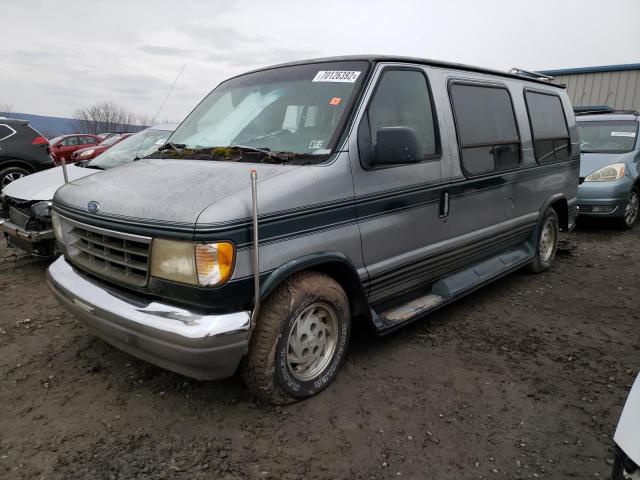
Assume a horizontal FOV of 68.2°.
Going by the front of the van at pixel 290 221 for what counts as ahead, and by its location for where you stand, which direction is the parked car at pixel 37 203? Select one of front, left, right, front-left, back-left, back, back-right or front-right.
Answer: right

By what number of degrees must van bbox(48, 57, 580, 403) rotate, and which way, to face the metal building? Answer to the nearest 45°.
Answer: approximately 180°

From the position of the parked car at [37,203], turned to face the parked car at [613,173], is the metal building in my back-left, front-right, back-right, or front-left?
front-left

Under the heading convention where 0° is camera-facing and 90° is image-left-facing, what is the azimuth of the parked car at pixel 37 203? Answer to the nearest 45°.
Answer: approximately 45°

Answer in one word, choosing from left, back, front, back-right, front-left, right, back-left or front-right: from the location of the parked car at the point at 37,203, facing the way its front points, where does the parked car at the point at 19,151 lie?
back-right

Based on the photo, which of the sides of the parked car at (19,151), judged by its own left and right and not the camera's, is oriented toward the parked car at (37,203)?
left

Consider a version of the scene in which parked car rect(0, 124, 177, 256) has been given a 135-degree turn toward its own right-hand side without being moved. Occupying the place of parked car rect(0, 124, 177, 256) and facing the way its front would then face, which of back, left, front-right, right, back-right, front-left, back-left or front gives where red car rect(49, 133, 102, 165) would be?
front

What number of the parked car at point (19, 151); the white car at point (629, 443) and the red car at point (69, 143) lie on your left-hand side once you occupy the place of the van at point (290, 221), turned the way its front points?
1

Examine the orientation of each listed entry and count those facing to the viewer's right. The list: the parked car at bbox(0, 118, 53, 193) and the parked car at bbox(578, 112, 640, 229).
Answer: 0

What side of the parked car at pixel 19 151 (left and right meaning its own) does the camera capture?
left

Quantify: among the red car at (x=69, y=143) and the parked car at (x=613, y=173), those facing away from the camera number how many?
0

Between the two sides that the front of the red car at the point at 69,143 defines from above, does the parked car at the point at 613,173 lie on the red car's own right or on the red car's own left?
on the red car's own left

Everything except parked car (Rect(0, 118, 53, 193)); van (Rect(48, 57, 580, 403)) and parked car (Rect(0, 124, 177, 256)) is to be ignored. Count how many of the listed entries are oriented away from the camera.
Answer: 0

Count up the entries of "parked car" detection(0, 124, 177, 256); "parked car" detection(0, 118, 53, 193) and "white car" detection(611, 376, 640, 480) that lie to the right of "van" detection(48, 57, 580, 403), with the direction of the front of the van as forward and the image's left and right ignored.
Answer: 2

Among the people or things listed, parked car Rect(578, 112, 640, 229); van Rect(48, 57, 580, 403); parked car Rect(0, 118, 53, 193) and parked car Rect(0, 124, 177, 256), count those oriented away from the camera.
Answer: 0

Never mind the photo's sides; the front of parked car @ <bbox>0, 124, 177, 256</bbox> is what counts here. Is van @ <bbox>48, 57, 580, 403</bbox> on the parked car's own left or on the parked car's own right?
on the parked car's own left

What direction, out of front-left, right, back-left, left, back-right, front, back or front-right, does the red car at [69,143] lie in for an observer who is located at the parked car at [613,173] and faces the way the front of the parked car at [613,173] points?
front-right
